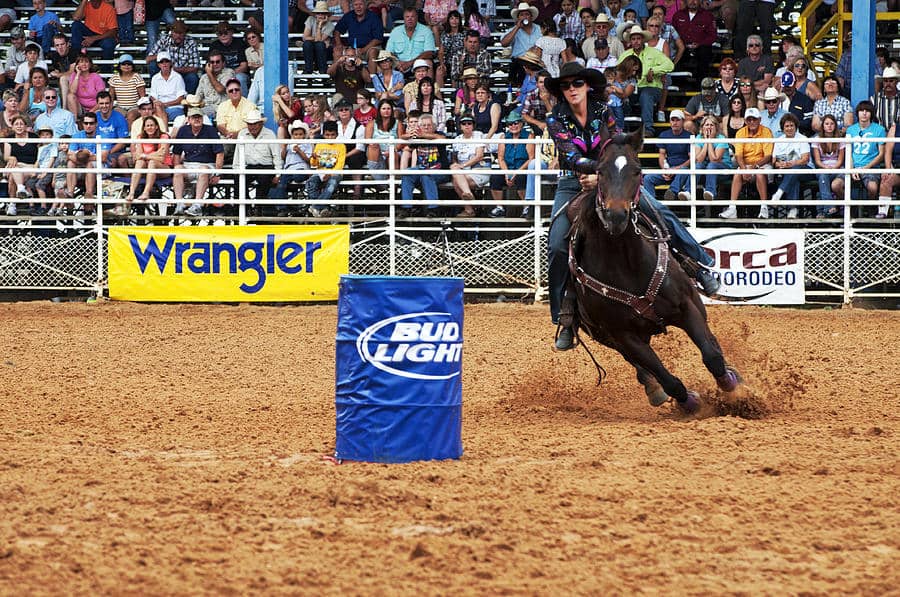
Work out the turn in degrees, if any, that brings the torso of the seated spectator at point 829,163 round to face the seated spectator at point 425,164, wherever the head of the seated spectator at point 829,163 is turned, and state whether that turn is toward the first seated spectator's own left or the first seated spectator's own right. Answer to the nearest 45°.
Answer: approximately 90° to the first seated spectator's own right

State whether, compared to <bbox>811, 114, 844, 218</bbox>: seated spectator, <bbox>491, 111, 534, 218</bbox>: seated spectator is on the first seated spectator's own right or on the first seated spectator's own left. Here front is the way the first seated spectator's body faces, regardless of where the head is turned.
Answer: on the first seated spectator's own right

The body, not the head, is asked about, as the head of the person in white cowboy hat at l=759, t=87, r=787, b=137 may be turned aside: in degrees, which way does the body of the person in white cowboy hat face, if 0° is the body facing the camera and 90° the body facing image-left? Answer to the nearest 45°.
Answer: approximately 0°

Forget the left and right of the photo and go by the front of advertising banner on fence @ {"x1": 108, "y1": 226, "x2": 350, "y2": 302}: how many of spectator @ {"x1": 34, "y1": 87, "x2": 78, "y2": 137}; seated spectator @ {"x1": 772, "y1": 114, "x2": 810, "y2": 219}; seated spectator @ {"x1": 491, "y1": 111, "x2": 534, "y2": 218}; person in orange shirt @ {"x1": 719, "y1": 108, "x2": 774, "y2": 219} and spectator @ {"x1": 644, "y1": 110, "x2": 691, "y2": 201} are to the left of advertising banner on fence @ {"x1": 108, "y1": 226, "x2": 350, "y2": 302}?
4

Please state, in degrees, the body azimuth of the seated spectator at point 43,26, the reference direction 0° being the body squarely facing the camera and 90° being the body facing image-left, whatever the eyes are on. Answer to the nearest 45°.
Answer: approximately 0°

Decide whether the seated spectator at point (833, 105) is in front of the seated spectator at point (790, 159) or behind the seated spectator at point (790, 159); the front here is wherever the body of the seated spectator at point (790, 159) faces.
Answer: behind
